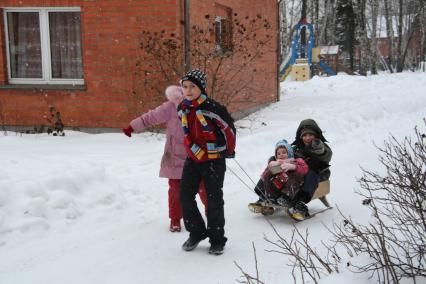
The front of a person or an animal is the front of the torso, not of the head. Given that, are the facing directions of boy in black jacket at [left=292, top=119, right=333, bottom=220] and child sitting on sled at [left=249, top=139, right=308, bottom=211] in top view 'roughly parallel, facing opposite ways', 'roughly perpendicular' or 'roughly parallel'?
roughly parallel

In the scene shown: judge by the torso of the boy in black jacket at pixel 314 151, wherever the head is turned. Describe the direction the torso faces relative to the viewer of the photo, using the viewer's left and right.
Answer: facing the viewer and to the left of the viewer

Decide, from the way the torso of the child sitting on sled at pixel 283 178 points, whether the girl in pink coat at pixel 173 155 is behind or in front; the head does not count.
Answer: in front

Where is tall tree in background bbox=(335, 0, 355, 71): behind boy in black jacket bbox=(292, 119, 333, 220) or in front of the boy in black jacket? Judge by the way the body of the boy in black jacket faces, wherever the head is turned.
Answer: behind

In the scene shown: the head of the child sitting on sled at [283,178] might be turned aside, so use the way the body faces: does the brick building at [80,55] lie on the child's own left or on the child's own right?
on the child's own right
